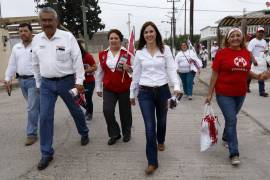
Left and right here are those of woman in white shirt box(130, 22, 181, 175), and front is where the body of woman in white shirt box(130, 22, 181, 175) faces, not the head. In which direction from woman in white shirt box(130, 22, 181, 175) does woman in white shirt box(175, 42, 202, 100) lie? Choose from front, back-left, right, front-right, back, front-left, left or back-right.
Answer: back

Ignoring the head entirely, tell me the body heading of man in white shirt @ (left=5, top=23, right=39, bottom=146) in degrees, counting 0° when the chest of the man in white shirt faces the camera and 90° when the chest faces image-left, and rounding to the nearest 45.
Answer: approximately 0°

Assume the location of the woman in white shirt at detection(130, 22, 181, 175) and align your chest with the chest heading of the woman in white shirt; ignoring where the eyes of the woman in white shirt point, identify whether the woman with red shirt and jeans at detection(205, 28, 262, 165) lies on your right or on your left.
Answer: on your left

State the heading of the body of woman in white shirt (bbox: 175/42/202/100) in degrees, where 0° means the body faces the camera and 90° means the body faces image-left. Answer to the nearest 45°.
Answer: approximately 0°

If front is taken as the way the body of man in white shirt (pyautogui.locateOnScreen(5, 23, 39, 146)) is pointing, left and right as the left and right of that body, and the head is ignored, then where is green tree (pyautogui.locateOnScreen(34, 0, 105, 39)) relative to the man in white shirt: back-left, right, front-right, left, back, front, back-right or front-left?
back

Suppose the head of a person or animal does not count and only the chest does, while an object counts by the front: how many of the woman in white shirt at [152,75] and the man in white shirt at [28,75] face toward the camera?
2

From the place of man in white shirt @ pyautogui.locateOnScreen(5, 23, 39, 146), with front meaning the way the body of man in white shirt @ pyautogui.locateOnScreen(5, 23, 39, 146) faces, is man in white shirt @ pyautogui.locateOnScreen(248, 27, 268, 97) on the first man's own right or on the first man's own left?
on the first man's own left

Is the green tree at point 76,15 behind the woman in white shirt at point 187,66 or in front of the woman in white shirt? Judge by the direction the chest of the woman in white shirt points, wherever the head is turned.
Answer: behind

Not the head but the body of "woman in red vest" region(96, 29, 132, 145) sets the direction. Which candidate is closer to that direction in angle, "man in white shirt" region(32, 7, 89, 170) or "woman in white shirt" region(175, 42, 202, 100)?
the man in white shirt
